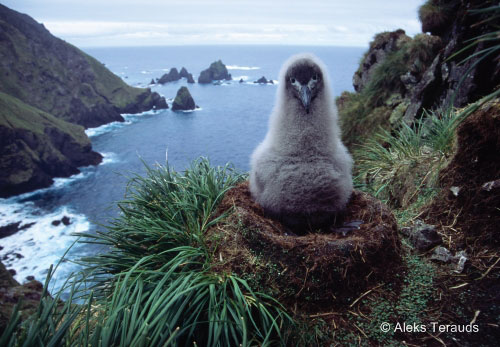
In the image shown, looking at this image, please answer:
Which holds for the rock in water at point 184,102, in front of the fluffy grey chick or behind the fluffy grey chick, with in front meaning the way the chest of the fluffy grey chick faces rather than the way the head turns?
behind

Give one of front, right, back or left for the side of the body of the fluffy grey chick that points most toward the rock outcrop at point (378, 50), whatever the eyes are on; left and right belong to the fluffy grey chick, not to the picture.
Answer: back

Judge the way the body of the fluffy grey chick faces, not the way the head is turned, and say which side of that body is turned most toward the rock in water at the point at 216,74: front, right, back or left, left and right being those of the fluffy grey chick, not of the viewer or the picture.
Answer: back

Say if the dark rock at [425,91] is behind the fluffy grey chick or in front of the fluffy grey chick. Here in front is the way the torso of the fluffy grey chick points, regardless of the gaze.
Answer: behind

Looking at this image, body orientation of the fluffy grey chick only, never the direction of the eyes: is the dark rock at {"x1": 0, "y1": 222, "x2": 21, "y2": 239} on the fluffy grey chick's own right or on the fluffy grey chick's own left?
on the fluffy grey chick's own right

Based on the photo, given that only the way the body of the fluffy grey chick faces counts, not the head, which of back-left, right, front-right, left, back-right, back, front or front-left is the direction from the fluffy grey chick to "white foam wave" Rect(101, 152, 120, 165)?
back-right

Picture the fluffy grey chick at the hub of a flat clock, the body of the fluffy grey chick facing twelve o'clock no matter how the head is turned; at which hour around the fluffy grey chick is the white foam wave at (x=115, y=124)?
The white foam wave is roughly at 5 o'clock from the fluffy grey chick.

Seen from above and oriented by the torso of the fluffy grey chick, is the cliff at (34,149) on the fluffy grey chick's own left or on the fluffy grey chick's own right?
on the fluffy grey chick's own right

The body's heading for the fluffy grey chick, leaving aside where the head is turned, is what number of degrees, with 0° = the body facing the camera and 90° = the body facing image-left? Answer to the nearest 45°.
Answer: approximately 0°

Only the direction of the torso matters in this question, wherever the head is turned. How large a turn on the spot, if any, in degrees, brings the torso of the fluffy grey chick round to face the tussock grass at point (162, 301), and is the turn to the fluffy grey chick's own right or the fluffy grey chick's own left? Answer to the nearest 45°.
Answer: approximately 45° to the fluffy grey chick's own right

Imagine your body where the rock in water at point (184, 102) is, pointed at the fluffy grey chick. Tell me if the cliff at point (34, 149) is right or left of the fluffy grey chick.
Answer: right

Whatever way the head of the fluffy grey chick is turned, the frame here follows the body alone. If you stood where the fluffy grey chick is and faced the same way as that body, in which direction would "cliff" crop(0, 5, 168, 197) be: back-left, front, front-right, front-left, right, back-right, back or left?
back-right

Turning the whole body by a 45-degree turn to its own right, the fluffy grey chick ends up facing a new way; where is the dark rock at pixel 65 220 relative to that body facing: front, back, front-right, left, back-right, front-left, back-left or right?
right

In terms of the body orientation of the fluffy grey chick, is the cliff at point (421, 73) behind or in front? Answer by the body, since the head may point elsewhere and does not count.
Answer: behind
